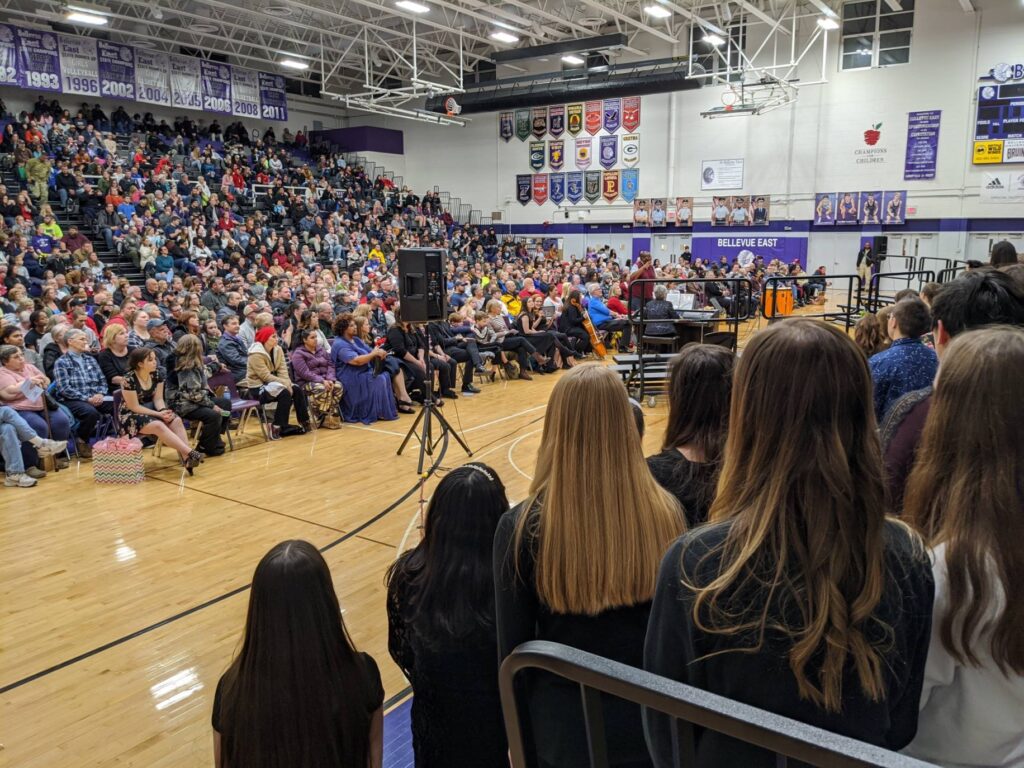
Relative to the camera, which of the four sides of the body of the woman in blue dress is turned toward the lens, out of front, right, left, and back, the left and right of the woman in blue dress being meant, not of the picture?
right

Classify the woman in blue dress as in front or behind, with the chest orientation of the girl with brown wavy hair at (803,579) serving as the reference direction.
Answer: in front

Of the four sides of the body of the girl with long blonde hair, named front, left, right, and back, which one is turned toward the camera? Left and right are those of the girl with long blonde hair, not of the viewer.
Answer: back

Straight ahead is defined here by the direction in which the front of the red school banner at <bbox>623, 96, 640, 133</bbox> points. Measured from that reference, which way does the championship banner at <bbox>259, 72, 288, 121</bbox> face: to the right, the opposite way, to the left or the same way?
to the left

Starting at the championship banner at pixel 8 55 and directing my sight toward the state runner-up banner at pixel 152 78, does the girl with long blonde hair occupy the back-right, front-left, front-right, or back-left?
back-right

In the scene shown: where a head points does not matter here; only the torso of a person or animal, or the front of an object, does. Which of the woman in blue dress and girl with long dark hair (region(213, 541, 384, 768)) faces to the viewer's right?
the woman in blue dress

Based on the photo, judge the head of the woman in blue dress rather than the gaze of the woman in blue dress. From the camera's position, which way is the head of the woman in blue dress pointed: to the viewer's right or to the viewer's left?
to the viewer's right

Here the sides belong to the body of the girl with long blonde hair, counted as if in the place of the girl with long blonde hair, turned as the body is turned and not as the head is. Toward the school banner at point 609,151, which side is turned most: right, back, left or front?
front

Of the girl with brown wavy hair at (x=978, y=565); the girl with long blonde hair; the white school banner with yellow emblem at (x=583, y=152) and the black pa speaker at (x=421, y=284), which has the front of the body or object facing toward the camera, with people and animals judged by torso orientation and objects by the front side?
the white school banner with yellow emblem

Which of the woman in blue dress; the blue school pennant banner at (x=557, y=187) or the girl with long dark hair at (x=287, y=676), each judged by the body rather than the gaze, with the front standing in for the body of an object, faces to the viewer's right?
the woman in blue dress

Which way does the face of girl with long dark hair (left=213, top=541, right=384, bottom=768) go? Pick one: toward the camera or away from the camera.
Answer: away from the camera
